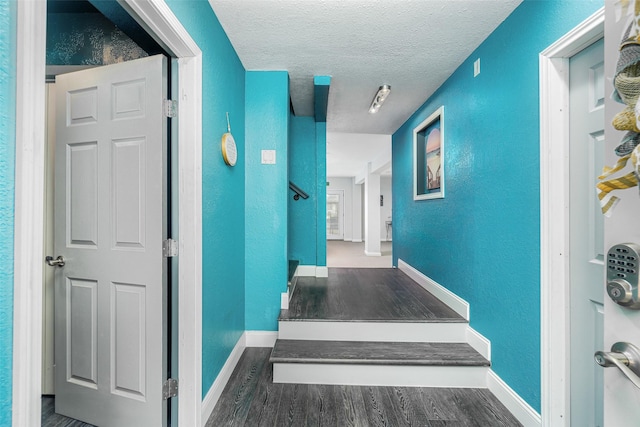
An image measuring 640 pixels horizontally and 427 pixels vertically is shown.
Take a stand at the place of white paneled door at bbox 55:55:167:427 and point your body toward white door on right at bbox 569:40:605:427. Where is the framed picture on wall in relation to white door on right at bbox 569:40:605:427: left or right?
left

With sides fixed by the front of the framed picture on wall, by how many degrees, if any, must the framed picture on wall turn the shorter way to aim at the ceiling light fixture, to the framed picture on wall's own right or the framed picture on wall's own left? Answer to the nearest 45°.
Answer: approximately 45° to the framed picture on wall's own left

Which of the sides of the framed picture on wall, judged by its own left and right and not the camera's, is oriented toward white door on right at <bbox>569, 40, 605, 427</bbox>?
left

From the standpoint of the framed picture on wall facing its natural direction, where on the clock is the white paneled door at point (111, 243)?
The white paneled door is roughly at 10 o'clock from the framed picture on wall.

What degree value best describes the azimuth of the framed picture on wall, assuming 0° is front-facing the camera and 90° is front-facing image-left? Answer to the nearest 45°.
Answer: approximately 90°
